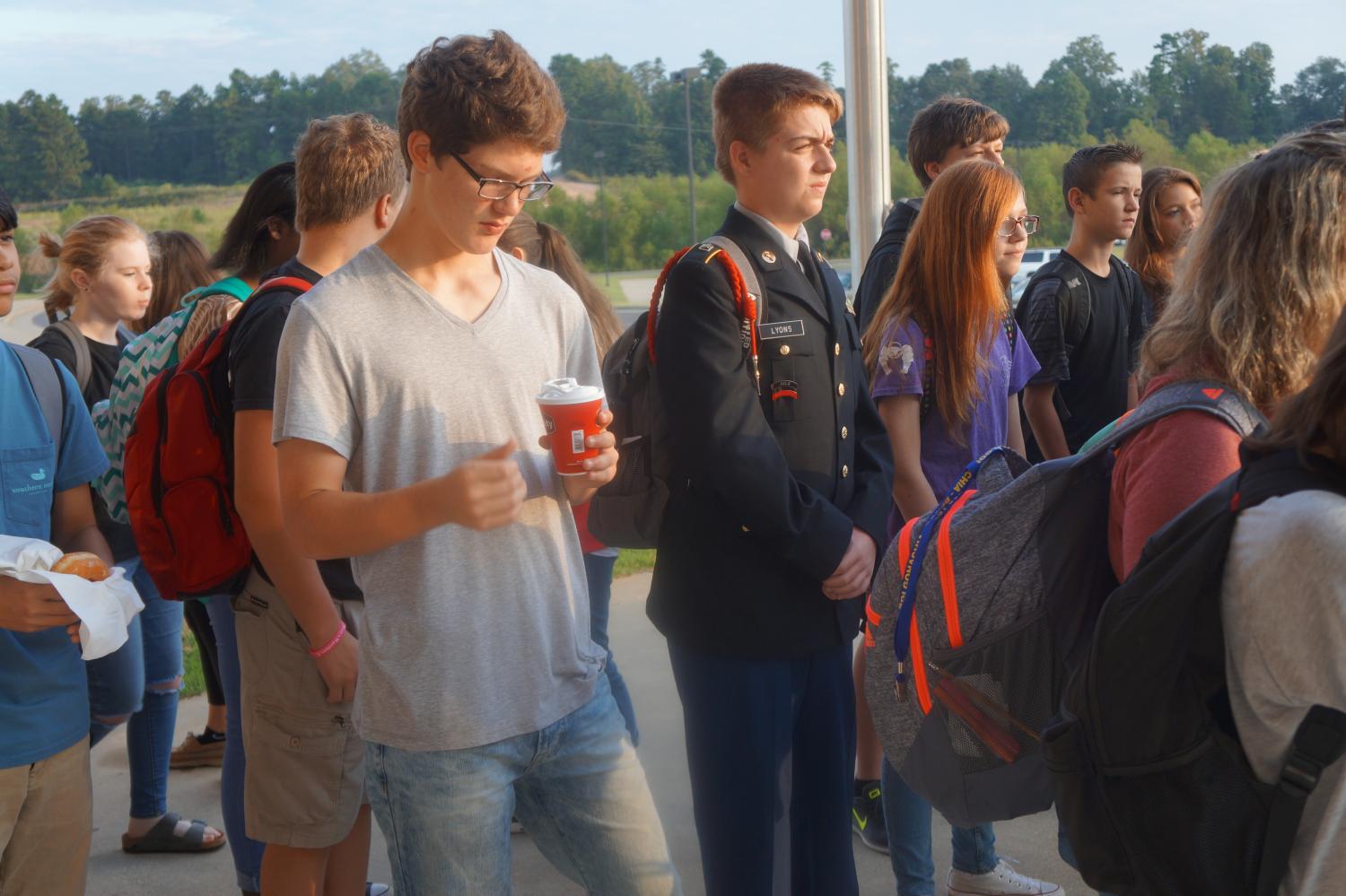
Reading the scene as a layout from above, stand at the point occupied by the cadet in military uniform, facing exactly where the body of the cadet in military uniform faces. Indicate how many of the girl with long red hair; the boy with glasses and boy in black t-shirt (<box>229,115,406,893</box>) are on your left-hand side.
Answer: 1

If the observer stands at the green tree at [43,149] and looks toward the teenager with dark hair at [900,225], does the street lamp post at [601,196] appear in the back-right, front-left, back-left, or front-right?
front-left

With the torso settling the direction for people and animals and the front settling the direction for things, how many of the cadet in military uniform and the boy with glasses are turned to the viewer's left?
0

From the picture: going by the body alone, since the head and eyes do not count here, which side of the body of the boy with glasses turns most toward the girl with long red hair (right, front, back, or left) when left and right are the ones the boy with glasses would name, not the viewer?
left

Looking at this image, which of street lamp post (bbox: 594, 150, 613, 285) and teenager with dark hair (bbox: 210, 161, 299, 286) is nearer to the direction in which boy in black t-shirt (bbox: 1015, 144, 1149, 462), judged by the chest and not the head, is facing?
the teenager with dark hair

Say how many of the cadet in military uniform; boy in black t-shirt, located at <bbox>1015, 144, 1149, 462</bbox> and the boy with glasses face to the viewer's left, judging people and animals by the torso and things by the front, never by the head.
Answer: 0

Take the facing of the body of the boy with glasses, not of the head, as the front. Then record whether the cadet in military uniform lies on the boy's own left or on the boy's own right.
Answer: on the boy's own left

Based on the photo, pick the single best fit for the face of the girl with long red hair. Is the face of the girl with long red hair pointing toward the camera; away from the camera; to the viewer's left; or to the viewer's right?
to the viewer's right

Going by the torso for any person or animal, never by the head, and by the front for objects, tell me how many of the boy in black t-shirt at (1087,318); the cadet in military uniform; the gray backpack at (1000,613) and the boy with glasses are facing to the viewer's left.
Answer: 1

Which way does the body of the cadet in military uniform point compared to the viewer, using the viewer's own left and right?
facing the viewer and to the right of the viewer
